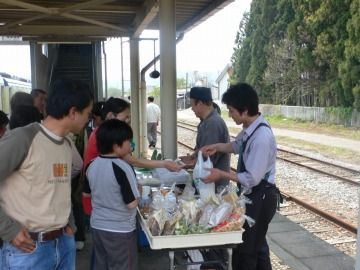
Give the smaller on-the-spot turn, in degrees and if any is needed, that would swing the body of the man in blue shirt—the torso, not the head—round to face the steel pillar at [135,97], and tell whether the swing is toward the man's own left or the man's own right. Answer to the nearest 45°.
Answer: approximately 90° to the man's own right

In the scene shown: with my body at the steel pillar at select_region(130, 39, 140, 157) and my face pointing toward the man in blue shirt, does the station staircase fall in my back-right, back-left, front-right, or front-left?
back-right

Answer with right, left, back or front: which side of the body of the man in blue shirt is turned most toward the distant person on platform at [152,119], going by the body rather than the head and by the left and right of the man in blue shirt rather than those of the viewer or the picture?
right

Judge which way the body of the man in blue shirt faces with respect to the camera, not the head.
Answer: to the viewer's left

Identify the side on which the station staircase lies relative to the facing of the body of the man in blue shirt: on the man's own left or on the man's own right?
on the man's own right

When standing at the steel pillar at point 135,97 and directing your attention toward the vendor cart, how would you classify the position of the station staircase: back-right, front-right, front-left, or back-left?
back-right

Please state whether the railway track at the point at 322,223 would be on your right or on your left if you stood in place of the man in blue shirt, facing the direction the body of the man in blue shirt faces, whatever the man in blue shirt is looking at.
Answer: on your right

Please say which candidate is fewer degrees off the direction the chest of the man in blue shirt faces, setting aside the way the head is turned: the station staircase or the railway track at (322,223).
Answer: the station staircase

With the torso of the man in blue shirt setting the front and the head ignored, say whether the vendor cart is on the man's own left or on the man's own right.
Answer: on the man's own left
